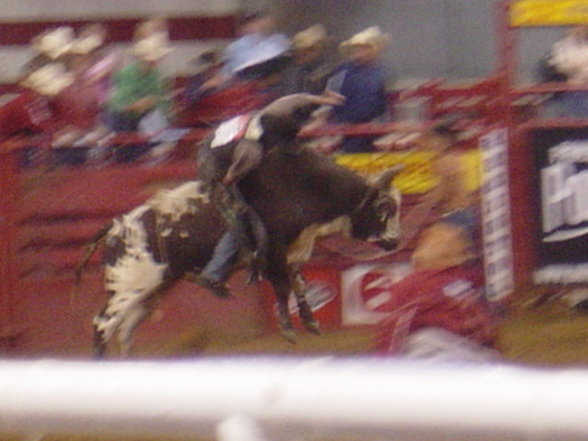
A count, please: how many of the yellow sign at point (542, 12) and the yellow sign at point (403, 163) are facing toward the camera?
2

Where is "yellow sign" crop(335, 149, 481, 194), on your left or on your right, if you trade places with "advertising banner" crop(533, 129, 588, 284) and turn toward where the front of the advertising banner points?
on your right

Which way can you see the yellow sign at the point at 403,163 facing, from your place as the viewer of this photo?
facing the viewer

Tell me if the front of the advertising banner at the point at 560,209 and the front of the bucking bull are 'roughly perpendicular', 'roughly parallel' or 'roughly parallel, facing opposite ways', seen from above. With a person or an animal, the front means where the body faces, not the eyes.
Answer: roughly perpendicular

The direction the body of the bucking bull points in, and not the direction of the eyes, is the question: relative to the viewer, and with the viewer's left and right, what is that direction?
facing to the right of the viewer

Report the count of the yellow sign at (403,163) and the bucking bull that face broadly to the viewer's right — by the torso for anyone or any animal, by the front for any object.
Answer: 1

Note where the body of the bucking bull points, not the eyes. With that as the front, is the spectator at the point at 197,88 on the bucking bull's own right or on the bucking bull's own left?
on the bucking bull's own left

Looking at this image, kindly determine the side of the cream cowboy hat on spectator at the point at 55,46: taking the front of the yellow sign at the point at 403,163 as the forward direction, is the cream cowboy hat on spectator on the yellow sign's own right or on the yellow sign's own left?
on the yellow sign's own right

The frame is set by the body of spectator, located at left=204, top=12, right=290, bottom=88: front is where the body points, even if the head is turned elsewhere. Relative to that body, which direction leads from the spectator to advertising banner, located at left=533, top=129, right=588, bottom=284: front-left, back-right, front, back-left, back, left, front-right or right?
left

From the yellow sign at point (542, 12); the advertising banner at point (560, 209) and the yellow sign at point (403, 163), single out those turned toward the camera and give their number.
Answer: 3

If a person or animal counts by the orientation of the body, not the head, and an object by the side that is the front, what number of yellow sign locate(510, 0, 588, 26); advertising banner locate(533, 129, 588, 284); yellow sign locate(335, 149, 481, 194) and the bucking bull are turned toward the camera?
3

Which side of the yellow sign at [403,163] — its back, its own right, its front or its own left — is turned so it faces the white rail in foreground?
front
